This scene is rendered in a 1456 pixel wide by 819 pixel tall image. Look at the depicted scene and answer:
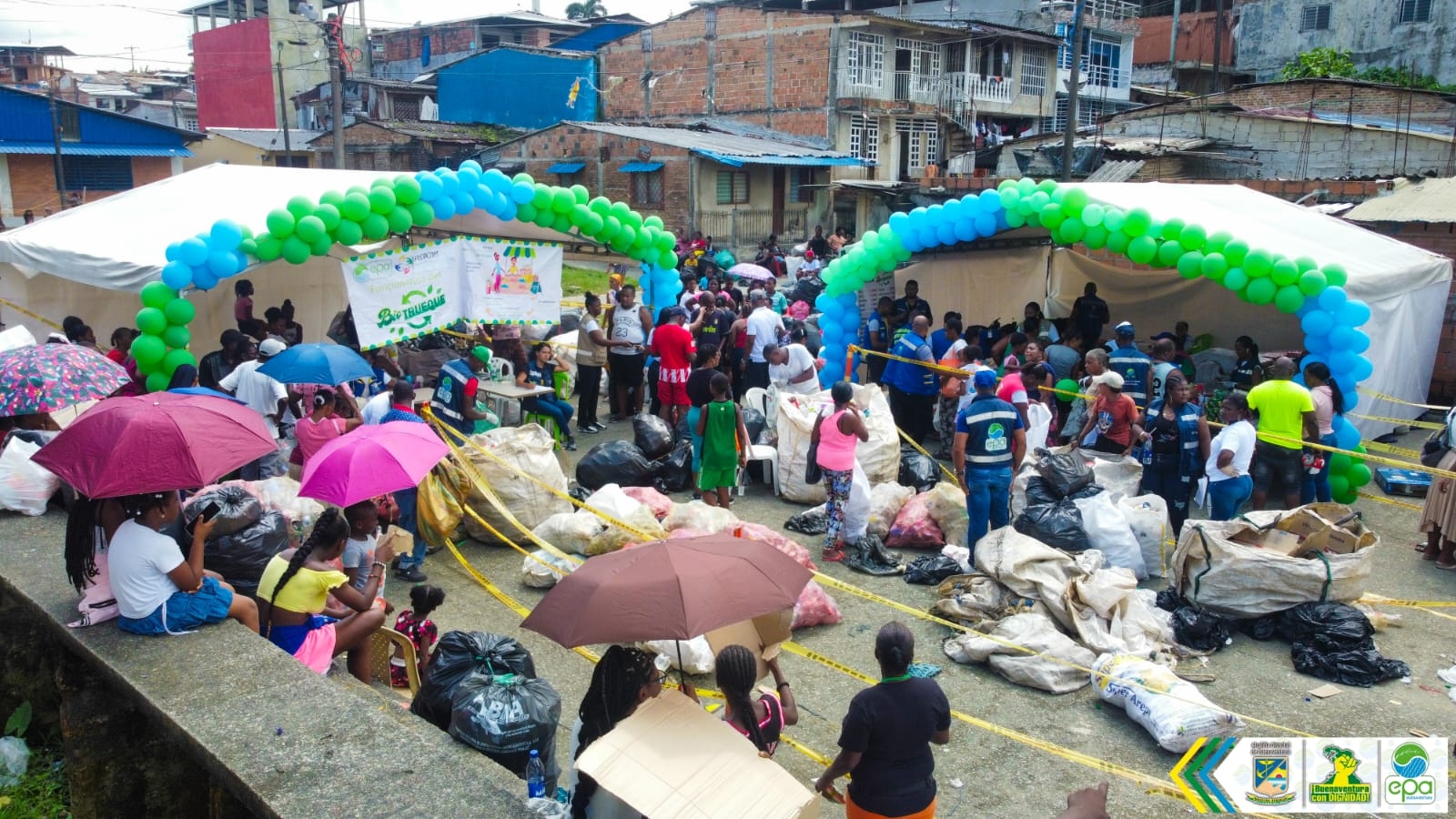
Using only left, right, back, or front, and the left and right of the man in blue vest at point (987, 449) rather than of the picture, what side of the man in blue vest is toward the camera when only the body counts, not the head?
back

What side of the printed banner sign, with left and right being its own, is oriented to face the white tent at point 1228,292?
left

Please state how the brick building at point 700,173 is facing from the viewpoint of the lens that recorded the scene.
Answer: facing the viewer and to the right of the viewer

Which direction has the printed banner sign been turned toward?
toward the camera

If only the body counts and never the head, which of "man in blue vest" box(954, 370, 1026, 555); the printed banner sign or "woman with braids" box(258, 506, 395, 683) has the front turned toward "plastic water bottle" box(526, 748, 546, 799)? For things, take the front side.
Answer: the printed banner sign

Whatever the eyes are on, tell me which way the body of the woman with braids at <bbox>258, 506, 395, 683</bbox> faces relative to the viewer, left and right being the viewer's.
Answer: facing away from the viewer and to the right of the viewer

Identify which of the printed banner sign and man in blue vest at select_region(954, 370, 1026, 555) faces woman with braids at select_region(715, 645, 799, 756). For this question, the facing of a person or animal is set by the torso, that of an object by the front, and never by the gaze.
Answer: the printed banner sign

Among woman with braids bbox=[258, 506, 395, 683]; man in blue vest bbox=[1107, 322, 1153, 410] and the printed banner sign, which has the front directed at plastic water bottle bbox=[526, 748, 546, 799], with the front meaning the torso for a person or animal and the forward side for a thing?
the printed banner sign

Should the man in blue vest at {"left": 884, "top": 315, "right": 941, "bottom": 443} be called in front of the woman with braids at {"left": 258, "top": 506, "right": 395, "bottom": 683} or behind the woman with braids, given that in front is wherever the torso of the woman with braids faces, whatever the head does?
in front
